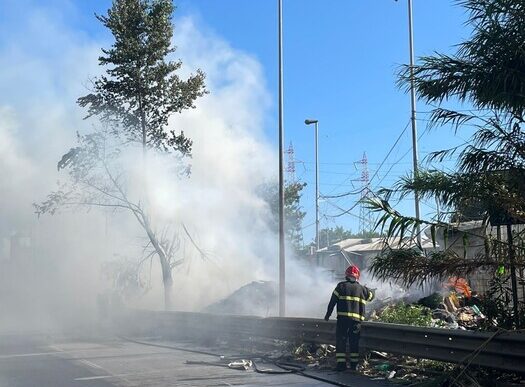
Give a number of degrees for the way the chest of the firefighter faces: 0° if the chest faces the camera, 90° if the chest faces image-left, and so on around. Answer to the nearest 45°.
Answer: approximately 180°

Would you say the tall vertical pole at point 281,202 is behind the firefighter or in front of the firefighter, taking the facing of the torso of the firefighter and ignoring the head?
in front

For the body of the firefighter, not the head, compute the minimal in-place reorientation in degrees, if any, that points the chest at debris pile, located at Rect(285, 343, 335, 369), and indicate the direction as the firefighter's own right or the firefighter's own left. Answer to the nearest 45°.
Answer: approximately 45° to the firefighter's own left

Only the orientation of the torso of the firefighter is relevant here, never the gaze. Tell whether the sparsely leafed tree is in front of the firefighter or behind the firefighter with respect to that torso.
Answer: in front
